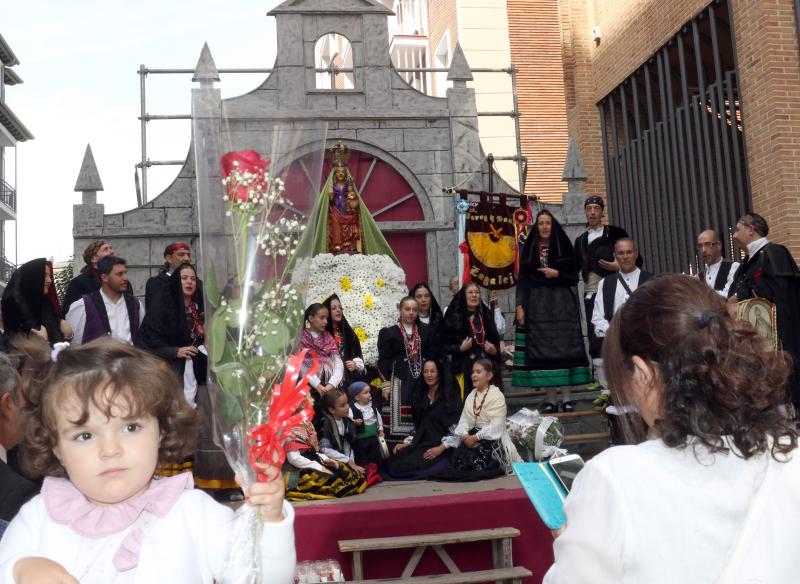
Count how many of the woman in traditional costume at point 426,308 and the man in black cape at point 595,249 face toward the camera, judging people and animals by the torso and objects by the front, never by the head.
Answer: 2

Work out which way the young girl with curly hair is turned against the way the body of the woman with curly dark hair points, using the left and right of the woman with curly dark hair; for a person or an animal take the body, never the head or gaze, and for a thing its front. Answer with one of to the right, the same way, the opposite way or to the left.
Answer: the opposite way

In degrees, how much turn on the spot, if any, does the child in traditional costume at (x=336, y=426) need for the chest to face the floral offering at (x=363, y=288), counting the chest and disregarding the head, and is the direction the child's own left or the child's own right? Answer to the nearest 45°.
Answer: approximately 135° to the child's own left

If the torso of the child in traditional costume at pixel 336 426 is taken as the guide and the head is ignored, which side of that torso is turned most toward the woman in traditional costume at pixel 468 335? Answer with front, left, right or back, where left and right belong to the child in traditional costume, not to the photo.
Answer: left

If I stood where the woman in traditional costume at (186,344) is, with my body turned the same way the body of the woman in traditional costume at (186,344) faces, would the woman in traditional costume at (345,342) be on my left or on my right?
on my left

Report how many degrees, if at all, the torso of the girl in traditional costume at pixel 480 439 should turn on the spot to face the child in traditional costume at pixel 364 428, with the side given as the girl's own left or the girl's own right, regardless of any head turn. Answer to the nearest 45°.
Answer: approximately 45° to the girl's own right

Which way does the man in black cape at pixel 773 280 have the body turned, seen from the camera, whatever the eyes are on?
to the viewer's left
